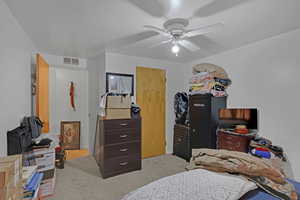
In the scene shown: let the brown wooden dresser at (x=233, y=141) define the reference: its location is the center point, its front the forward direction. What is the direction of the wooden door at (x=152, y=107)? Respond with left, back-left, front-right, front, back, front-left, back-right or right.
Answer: front-right

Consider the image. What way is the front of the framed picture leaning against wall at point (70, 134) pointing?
toward the camera

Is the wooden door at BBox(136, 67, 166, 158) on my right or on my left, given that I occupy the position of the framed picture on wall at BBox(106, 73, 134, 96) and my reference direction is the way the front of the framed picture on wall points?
on my left

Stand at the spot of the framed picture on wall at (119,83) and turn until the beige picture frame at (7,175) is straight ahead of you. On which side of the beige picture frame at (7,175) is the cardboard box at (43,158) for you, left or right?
right

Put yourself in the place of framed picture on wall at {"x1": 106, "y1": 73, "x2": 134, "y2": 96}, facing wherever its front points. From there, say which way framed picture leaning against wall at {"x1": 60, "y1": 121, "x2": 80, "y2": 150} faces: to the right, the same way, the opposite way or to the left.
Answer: the same way

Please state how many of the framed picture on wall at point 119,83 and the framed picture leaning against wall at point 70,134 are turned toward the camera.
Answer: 2

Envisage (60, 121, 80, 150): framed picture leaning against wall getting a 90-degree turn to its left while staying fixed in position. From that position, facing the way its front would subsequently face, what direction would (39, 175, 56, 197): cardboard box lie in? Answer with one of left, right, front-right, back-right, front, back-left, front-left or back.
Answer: right

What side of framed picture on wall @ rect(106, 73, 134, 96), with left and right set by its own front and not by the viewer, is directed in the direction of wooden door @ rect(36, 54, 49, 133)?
right

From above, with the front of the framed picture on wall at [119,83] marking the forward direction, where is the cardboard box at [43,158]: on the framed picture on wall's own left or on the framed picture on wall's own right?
on the framed picture on wall's own right

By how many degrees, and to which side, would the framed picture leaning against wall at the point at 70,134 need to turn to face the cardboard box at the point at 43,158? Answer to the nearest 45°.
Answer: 0° — it already faces it

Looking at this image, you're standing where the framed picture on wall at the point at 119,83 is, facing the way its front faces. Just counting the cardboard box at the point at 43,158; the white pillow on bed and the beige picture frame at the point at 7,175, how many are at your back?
0

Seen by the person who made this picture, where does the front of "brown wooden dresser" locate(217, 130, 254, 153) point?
facing the viewer and to the left of the viewer
